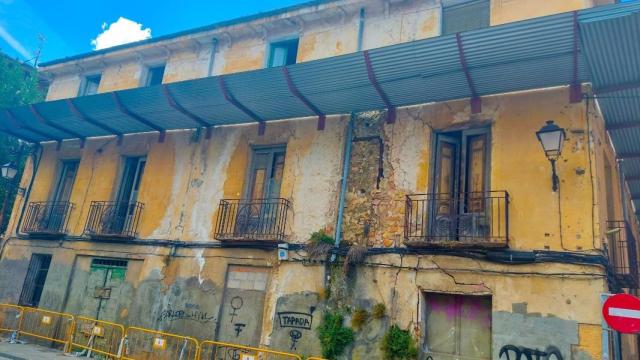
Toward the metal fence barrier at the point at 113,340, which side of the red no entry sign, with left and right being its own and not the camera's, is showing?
right

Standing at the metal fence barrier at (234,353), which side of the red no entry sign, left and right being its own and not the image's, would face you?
right

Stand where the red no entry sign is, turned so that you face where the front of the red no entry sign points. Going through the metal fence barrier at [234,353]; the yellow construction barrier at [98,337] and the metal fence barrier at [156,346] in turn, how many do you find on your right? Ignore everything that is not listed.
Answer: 3

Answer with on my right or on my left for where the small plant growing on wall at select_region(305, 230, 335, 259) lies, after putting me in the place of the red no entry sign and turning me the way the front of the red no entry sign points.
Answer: on my right

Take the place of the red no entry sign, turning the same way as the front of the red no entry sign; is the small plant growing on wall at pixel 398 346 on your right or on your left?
on your right

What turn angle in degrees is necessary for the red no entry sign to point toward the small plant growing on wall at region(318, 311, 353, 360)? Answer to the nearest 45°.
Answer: approximately 90° to its right

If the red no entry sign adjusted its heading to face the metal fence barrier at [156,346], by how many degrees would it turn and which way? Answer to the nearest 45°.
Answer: approximately 90° to its right

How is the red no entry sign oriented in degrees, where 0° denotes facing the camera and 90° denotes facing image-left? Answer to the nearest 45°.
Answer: approximately 0°

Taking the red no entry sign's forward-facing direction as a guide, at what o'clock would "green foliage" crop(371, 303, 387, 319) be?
The green foliage is roughly at 4 o'clock from the red no entry sign.

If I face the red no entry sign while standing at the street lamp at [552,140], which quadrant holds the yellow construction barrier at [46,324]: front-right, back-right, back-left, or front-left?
back-right
